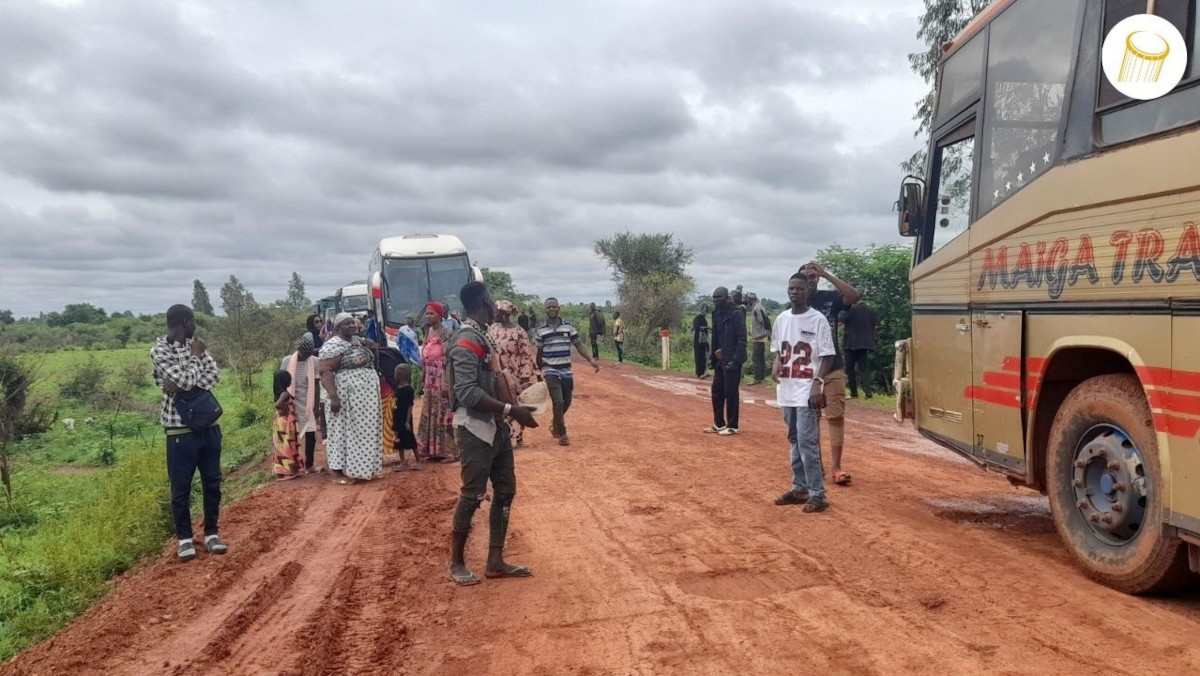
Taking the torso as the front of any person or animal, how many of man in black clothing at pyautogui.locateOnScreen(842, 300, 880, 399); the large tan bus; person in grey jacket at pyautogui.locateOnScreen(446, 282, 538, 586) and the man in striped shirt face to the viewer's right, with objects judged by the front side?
1

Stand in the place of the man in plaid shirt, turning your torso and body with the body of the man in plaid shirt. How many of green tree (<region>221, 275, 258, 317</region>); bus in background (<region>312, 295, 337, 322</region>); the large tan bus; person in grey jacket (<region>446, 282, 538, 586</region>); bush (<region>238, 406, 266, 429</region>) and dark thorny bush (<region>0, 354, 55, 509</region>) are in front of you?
2

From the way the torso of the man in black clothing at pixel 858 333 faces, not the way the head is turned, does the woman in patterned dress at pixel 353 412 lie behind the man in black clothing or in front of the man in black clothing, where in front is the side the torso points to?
behind

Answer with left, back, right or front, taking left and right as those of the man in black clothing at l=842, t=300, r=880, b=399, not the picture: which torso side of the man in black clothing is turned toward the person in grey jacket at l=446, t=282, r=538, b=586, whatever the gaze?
back

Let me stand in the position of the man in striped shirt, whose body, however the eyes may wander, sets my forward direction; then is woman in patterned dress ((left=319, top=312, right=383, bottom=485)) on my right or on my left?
on my right

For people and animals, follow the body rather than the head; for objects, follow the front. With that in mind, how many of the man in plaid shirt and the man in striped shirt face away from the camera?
0

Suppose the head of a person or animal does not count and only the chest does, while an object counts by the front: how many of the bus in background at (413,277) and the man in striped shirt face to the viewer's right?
0

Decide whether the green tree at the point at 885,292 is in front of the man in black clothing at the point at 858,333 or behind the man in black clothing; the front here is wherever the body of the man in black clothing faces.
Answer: in front

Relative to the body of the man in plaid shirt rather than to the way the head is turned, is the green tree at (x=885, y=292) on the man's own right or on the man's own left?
on the man's own left

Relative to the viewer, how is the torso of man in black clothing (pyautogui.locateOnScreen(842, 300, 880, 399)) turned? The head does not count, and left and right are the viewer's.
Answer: facing away from the viewer

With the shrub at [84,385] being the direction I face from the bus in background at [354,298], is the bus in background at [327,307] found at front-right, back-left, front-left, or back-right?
back-right
